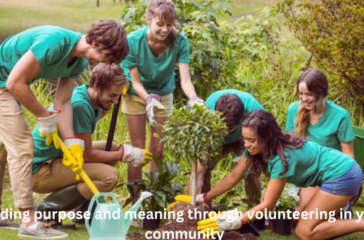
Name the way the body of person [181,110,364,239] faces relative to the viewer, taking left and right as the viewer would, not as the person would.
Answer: facing to the left of the viewer

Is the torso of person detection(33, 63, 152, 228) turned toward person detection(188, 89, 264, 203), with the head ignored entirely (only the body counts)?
yes

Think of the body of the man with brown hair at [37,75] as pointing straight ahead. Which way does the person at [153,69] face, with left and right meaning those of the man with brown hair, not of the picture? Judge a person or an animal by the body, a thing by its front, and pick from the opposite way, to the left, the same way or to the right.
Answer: to the right

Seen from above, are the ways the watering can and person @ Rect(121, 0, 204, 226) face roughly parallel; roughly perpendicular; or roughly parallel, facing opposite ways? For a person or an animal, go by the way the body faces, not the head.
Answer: roughly perpendicular

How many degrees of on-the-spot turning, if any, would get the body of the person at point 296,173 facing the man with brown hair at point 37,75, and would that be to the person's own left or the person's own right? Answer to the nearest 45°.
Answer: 0° — they already face them

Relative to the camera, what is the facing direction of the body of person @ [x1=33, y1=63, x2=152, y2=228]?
to the viewer's right

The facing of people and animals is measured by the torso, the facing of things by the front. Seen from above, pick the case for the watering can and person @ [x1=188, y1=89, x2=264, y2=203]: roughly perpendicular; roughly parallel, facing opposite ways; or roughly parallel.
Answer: roughly perpendicular
